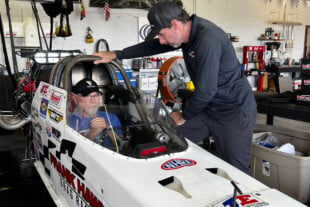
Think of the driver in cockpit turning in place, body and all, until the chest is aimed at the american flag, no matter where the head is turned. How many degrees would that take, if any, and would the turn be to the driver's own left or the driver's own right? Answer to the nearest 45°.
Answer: approximately 135° to the driver's own left

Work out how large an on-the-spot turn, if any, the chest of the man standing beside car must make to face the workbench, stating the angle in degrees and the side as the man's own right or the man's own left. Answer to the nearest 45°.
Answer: approximately 135° to the man's own right

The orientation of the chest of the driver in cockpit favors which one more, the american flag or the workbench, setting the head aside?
the workbench

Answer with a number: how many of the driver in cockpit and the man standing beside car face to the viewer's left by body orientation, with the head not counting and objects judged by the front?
1

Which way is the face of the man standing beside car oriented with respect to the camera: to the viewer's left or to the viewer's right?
to the viewer's left

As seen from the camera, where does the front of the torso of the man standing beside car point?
to the viewer's left

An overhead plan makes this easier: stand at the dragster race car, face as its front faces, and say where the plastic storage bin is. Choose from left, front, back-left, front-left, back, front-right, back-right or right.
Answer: left

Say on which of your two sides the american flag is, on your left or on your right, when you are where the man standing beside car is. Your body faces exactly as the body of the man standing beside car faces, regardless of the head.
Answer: on your right

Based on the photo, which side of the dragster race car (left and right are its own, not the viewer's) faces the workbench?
left

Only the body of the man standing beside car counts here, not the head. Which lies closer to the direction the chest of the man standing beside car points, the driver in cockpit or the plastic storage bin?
the driver in cockpit

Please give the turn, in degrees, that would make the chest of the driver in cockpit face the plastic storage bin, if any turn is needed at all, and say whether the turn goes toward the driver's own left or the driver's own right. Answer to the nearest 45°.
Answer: approximately 45° to the driver's own left

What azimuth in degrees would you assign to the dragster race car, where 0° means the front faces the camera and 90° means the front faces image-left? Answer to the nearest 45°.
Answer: approximately 315°
